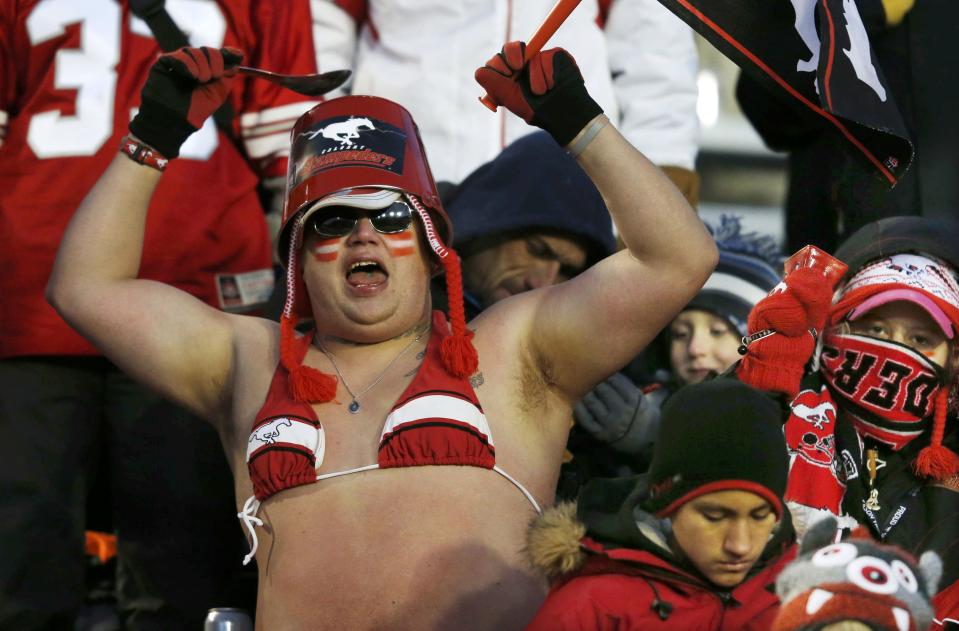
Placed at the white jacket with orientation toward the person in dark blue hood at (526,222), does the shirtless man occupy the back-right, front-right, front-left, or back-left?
front-right

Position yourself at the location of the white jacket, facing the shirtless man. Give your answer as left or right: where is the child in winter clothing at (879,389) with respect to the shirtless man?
left

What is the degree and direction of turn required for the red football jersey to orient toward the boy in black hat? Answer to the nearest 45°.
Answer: approximately 45° to its left

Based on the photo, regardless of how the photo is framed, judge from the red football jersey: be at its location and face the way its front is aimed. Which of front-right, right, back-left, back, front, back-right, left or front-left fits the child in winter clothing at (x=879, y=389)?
front-left

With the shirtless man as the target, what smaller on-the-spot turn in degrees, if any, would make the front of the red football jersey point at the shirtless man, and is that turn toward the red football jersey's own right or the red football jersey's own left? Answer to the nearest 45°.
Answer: approximately 45° to the red football jersey's own left

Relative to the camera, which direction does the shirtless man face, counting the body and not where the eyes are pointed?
toward the camera

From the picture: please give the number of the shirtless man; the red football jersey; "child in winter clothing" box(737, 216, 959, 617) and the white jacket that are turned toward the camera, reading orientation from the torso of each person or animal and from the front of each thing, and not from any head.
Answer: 4

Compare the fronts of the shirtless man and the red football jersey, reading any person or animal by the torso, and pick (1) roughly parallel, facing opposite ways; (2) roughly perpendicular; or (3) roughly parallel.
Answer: roughly parallel

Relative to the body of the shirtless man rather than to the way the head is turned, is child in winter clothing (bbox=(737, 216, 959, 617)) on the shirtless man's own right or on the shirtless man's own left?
on the shirtless man's own left

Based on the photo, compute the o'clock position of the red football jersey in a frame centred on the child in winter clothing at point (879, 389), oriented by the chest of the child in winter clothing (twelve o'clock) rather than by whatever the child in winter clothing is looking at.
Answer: The red football jersey is roughly at 3 o'clock from the child in winter clothing.

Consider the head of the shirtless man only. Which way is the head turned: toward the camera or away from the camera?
toward the camera

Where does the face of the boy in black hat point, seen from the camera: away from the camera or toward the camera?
toward the camera
